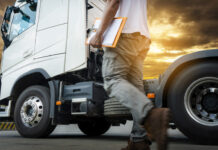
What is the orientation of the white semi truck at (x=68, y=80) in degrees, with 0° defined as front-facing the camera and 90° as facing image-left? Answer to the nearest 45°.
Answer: approximately 135°
